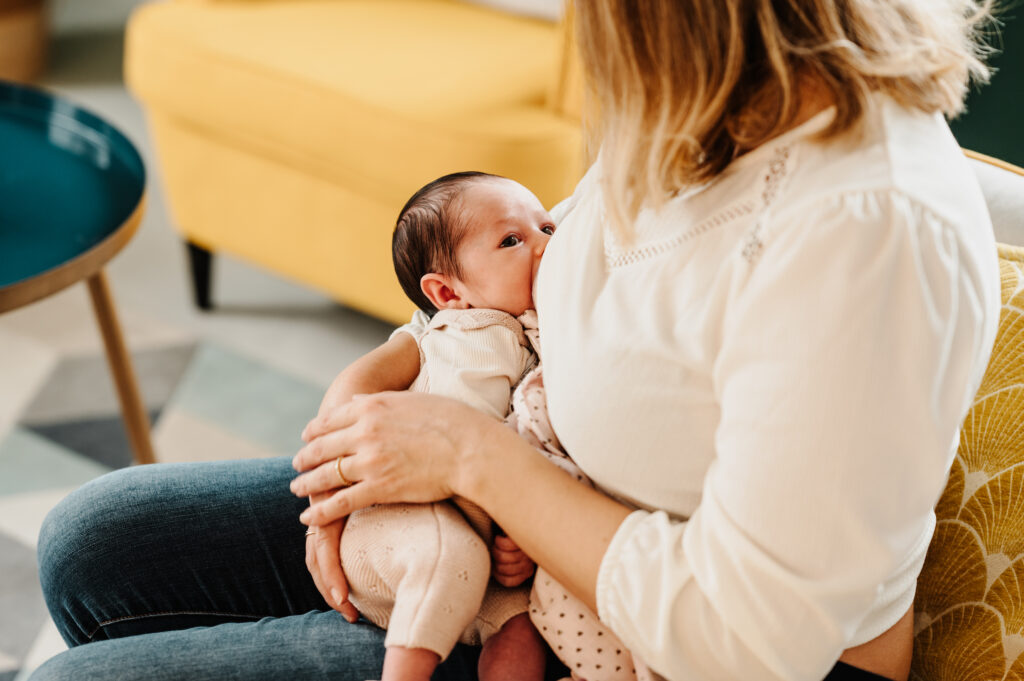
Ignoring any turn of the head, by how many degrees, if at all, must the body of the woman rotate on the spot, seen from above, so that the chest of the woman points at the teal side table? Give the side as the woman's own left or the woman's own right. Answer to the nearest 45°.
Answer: approximately 45° to the woman's own right

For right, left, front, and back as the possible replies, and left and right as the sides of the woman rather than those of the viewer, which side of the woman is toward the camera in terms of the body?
left

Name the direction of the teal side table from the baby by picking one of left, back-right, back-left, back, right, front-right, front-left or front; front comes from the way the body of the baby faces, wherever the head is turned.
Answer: back-left

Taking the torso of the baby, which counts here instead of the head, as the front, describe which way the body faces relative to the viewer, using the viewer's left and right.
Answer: facing to the right of the viewer

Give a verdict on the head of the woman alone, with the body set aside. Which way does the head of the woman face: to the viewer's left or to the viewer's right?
to the viewer's left

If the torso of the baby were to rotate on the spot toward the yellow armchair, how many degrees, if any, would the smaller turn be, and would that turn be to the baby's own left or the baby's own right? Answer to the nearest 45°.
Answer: approximately 90° to the baby's own left
